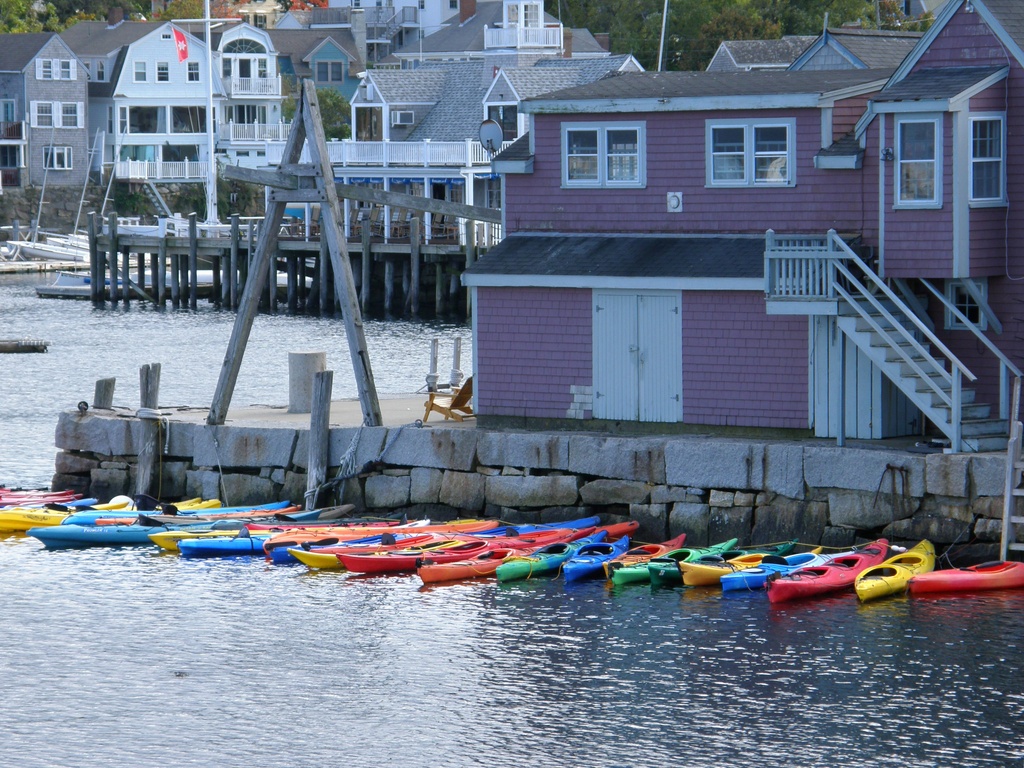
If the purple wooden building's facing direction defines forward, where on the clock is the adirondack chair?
The adirondack chair is roughly at 4 o'clock from the purple wooden building.

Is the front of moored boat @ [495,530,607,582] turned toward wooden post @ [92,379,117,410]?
no

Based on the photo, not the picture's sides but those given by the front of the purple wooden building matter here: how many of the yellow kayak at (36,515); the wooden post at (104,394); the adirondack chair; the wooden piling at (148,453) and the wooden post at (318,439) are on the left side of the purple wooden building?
0

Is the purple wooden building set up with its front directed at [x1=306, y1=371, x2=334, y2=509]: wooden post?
no

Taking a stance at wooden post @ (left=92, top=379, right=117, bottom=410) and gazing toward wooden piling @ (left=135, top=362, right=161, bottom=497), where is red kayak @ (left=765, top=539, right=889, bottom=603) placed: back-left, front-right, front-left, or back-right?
front-left

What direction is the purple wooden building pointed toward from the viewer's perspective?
toward the camera

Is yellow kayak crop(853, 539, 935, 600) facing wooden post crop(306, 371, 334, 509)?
no

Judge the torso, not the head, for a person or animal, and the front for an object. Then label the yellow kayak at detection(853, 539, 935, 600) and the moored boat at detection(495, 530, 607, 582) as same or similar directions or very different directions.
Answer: same or similar directions

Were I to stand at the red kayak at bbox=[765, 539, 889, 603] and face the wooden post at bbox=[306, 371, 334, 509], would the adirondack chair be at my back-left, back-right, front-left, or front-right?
front-right

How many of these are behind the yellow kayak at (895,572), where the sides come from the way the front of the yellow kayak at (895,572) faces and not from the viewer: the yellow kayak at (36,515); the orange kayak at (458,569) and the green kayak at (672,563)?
0

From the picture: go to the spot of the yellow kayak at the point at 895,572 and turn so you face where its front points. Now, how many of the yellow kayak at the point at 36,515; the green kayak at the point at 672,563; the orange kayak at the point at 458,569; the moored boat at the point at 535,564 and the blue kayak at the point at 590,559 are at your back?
0
